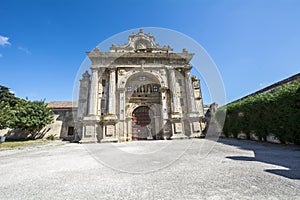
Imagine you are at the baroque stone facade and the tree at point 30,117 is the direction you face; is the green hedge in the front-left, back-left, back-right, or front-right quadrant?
back-left

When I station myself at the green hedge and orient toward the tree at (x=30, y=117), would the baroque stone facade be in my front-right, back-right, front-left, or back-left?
front-right

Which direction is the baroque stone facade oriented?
toward the camera

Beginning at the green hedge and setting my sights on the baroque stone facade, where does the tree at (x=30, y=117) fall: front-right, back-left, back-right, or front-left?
front-left

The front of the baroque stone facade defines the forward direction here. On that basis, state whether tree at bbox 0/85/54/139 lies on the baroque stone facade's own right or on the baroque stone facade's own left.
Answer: on the baroque stone facade's own right

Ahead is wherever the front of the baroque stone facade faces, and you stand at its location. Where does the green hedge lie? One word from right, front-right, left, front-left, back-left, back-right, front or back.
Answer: front-left

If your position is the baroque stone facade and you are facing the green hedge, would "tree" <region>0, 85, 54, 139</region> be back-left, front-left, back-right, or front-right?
back-right

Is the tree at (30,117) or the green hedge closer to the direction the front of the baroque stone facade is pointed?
the green hedge
